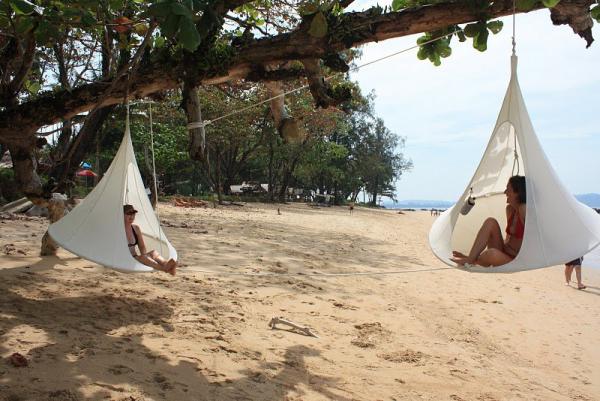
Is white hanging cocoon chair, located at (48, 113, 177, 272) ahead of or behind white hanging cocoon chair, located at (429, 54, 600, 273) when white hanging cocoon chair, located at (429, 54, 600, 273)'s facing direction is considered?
ahead

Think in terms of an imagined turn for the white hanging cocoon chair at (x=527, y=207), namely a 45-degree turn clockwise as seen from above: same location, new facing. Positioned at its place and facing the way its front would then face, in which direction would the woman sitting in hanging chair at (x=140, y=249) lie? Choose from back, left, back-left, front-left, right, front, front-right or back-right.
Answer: front

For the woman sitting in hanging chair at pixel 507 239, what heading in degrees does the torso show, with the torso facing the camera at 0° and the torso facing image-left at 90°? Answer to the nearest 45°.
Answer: approximately 90°

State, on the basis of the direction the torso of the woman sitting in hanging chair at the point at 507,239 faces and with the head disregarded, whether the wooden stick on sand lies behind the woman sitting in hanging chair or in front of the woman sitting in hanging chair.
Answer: in front

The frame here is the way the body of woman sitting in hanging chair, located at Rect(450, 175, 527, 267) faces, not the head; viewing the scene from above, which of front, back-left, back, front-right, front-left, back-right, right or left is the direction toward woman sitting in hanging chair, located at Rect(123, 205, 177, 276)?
front

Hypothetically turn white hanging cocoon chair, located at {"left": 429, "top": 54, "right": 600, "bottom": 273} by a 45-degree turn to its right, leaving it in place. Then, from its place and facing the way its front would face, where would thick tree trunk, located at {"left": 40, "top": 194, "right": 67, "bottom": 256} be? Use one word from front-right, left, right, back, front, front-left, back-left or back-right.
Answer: front

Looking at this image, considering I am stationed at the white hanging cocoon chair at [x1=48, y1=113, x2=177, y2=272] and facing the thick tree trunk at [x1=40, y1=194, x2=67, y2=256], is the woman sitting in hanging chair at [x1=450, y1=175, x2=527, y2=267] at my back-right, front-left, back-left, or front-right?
back-right

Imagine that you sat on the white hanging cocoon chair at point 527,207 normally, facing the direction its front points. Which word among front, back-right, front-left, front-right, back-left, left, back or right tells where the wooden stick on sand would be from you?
front-right

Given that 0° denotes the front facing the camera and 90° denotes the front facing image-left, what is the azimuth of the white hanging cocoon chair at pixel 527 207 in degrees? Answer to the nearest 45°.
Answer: approximately 45°

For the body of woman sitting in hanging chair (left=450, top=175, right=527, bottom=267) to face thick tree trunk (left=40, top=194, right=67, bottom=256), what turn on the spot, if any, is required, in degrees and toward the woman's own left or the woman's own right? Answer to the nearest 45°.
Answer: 0° — they already face it

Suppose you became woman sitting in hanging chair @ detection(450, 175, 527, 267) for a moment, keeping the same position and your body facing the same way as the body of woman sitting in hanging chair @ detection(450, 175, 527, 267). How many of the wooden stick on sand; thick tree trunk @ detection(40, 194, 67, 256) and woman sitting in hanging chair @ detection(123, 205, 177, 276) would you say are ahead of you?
3
